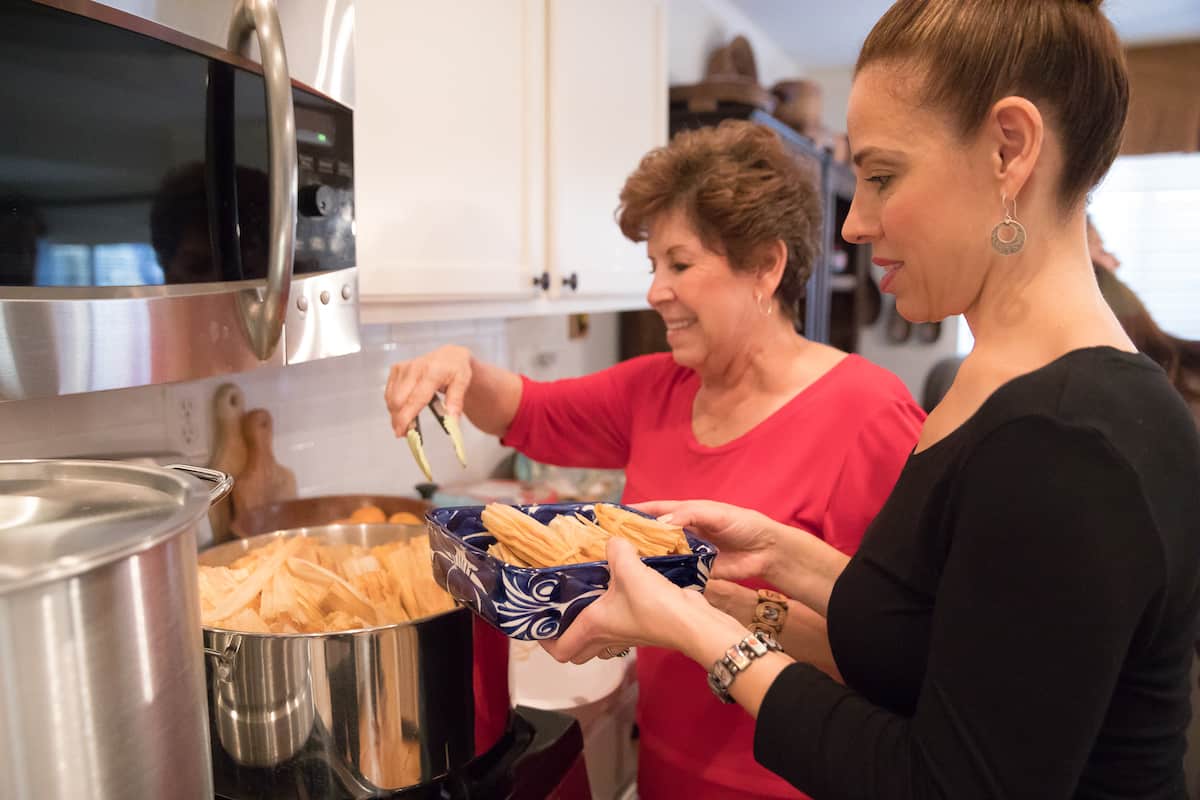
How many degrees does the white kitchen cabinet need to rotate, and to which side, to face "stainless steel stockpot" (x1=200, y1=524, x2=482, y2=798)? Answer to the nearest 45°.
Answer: approximately 45° to its right

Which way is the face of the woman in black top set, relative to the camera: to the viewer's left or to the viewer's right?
to the viewer's left

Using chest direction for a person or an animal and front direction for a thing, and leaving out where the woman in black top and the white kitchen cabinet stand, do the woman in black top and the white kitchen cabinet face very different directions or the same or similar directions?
very different directions

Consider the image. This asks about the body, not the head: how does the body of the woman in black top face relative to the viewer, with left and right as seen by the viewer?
facing to the left of the viewer

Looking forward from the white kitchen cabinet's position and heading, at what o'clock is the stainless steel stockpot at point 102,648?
The stainless steel stockpot is roughly at 2 o'clock from the white kitchen cabinet.

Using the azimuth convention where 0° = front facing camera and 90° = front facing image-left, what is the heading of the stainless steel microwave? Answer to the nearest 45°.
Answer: approximately 315°

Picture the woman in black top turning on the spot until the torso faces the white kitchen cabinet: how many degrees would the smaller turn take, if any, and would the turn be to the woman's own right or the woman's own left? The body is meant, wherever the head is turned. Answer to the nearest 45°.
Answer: approximately 45° to the woman's own right

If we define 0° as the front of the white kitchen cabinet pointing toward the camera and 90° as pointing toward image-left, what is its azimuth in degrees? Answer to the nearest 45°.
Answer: approximately 315°

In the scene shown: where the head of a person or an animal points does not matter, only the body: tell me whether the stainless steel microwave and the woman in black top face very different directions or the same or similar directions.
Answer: very different directions
